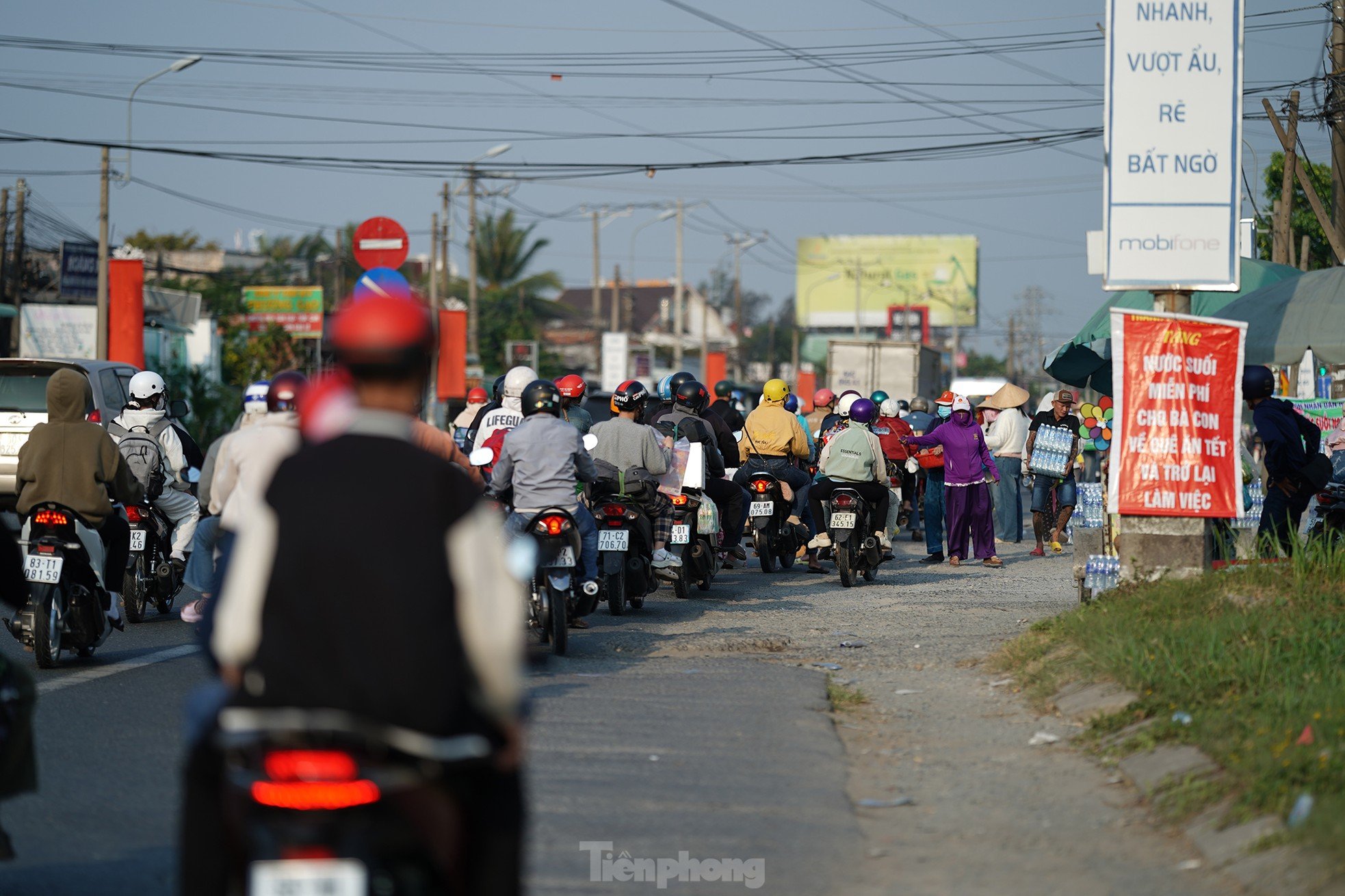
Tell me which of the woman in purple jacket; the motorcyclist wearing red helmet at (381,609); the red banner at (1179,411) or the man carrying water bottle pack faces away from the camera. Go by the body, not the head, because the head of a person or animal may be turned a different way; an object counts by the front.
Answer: the motorcyclist wearing red helmet

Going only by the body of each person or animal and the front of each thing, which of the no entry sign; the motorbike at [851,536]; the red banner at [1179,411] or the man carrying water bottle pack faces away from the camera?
the motorbike

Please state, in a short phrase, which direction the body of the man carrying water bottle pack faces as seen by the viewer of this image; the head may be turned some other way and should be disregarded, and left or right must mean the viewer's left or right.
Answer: facing the viewer

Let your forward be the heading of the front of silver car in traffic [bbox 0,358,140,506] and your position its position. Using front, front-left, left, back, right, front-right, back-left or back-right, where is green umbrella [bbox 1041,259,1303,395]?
right

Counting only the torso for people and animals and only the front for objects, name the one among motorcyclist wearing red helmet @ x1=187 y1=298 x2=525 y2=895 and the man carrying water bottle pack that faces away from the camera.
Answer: the motorcyclist wearing red helmet

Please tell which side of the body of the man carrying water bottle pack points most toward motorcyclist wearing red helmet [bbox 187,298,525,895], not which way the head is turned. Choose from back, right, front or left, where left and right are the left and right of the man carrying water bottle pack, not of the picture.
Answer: front

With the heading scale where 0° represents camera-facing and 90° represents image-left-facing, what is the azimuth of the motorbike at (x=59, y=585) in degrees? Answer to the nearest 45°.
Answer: approximately 225°

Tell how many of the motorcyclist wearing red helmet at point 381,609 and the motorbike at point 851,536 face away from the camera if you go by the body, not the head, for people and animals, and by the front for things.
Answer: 2

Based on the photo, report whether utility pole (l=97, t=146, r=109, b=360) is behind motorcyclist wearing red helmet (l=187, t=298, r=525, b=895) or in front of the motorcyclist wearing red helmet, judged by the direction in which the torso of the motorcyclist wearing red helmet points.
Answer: in front

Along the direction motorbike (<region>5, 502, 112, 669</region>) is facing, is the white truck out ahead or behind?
ahead

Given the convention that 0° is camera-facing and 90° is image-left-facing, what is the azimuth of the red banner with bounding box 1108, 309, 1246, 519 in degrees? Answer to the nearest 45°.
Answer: approximately 0°

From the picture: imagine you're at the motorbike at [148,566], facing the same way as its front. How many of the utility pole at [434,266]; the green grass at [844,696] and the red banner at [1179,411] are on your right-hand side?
2

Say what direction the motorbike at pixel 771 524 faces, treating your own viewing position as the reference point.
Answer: facing away from the viewer and to the right of the viewer

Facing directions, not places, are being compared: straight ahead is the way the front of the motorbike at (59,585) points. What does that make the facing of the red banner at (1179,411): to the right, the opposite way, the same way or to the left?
the opposite way

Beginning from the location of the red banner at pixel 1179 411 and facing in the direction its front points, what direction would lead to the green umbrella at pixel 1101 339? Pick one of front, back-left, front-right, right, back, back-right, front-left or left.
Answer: back

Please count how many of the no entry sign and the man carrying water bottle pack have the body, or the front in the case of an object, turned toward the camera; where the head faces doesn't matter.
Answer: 2

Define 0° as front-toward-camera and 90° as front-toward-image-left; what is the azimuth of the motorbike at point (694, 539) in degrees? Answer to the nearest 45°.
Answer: approximately 225°

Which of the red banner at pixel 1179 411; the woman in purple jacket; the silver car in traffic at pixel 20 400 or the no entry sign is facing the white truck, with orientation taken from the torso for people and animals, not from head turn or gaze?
the silver car in traffic

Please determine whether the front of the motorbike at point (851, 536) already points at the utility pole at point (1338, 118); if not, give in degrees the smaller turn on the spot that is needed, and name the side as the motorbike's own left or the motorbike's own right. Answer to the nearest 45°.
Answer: approximately 45° to the motorbike's own right

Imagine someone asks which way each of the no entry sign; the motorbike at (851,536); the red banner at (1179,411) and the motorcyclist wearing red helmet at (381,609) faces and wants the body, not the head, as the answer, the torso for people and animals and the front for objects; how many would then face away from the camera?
2

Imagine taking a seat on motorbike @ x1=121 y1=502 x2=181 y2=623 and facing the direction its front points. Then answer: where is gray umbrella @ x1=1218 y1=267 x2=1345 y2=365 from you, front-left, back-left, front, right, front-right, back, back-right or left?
front-right
